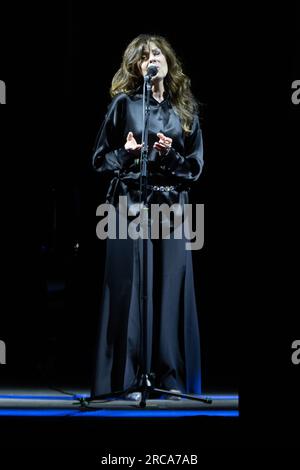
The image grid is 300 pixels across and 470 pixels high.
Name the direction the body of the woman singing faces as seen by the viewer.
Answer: toward the camera
